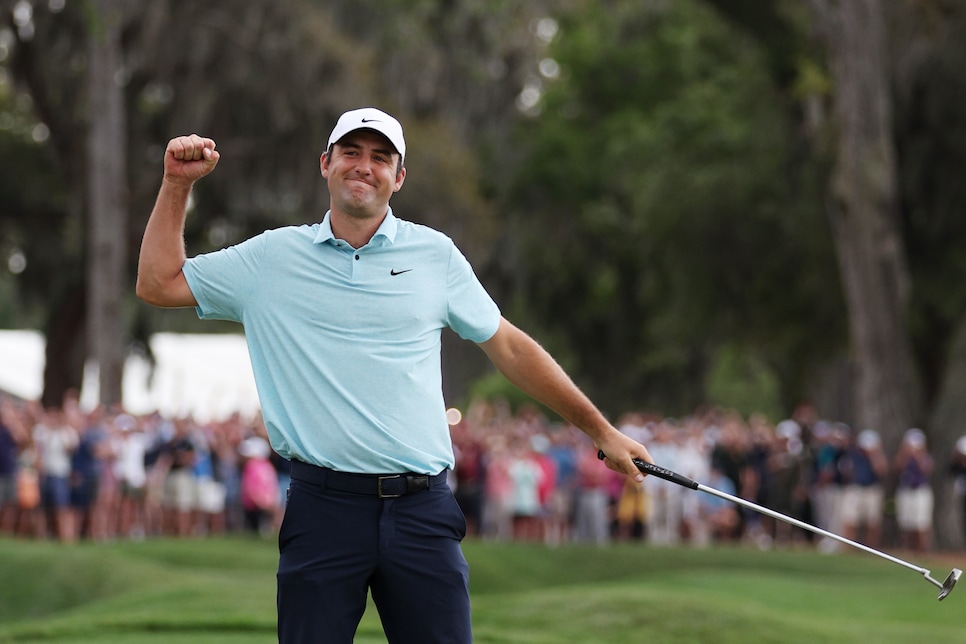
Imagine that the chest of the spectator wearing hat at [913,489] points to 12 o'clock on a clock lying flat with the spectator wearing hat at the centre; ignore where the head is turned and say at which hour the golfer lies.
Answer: The golfer is roughly at 12 o'clock from the spectator wearing hat.

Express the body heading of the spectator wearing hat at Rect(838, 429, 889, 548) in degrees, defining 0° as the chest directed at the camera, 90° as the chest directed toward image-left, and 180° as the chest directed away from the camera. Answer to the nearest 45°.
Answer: approximately 0°

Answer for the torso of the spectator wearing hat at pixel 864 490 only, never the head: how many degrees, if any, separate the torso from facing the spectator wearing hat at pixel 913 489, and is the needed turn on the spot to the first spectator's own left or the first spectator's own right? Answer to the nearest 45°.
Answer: approximately 90° to the first spectator's own left

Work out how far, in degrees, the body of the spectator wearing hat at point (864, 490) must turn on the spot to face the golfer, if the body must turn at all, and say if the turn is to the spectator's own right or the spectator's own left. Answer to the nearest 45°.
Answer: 0° — they already face them

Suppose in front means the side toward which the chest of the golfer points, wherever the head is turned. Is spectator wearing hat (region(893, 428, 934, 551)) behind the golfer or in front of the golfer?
behind

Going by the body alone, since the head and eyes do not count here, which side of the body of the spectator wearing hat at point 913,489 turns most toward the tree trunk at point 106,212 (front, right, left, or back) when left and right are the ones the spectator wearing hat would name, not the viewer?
right

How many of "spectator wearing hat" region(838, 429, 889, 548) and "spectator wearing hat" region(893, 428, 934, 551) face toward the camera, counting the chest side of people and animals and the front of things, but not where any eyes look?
2

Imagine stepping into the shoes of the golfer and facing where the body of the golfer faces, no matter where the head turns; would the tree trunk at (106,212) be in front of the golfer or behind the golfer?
behind
